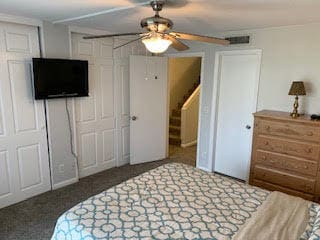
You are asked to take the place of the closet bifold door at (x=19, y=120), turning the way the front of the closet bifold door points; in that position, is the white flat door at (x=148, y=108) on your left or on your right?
on your left

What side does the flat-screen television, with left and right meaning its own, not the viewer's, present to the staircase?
left

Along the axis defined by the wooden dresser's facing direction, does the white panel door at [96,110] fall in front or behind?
in front

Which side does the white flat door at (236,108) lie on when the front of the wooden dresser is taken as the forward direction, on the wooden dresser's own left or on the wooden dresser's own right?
on the wooden dresser's own right

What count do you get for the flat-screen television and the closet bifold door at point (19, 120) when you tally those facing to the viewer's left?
0

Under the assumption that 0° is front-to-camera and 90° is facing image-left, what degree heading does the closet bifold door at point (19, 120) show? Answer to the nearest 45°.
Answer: approximately 315°

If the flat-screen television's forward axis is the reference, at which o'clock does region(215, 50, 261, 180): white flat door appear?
The white flat door is roughly at 11 o'clock from the flat-screen television.

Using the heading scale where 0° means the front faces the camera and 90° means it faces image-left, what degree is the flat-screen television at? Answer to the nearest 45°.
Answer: approximately 315°

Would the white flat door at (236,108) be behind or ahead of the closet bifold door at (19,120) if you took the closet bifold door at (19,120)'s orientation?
ahead
